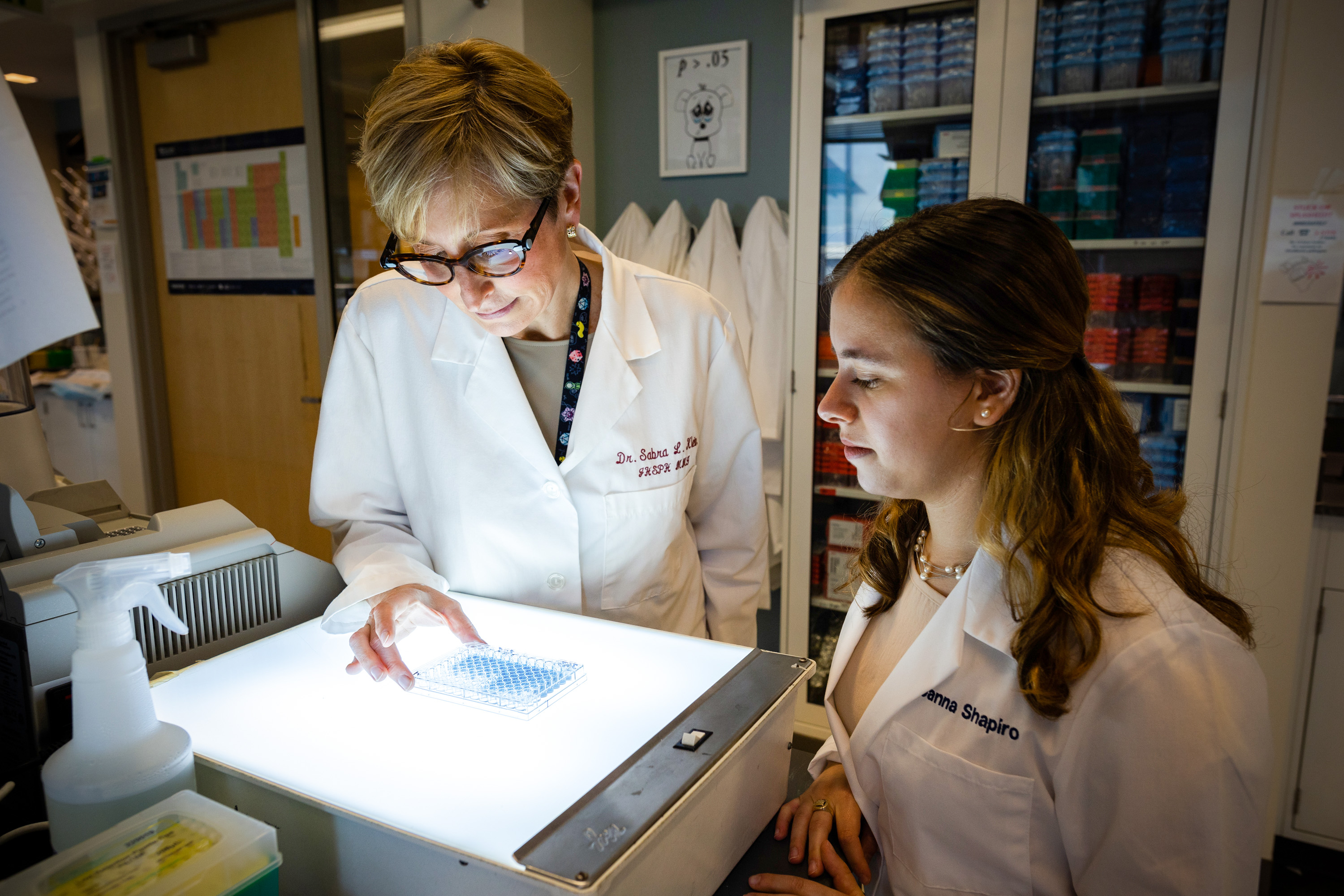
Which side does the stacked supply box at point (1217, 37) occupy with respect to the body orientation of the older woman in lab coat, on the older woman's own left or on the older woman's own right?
on the older woman's own left

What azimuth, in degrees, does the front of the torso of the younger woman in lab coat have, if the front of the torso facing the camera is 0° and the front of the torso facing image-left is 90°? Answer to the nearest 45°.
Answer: approximately 45°

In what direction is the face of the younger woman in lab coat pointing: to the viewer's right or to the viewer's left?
to the viewer's left

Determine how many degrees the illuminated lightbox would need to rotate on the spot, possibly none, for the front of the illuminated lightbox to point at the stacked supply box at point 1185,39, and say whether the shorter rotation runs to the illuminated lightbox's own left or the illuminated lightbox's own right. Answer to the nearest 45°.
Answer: approximately 90° to the illuminated lightbox's own left

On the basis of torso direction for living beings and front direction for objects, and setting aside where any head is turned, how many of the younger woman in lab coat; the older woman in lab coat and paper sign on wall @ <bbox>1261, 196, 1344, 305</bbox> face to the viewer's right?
0

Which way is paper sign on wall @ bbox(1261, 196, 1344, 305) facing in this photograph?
toward the camera

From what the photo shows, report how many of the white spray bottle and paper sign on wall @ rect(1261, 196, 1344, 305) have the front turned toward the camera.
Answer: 1

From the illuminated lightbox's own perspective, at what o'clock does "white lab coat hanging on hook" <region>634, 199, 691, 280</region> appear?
The white lab coat hanging on hook is roughly at 8 o'clock from the illuminated lightbox.

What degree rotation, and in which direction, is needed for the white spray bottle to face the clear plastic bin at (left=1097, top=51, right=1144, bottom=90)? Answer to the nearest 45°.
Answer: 0° — it already faces it

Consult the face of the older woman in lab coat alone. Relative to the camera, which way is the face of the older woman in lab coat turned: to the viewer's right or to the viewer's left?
to the viewer's left

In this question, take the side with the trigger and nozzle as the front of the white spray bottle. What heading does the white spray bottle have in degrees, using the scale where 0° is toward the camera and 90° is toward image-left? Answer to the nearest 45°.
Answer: approximately 270°

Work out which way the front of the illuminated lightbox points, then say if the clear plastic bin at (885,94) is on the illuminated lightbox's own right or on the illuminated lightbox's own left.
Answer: on the illuminated lightbox's own left

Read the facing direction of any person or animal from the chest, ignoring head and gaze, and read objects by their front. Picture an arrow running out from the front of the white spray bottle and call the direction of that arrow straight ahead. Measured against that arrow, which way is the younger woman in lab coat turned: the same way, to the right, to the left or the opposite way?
the opposite way

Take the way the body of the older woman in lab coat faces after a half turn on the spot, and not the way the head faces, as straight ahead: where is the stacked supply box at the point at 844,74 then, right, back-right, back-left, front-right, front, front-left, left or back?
front-right

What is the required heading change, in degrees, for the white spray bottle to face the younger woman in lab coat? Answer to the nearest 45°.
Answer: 0° — it already faces them

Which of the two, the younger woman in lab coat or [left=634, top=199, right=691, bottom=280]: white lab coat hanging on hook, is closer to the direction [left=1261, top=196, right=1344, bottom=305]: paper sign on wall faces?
the younger woman in lab coat

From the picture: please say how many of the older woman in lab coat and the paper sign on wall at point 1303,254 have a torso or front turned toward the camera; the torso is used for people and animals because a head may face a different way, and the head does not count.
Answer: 2
